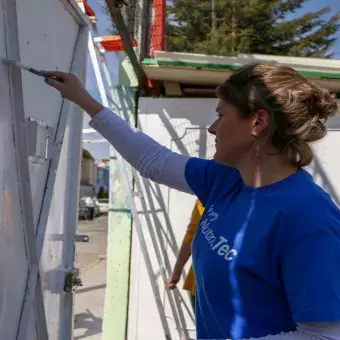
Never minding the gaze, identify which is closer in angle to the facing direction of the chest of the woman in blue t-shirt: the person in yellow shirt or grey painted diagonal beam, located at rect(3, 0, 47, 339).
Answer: the grey painted diagonal beam

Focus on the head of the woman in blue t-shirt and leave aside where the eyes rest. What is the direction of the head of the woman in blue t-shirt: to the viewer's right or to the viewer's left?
to the viewer's left

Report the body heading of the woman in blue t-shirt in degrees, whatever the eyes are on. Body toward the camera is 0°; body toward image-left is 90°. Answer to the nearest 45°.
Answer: approximately 45°

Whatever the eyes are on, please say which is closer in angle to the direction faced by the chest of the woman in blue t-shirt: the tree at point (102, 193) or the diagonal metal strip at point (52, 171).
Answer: the diagonal metal strip

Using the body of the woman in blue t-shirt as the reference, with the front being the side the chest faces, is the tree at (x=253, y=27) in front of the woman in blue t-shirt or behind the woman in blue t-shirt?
behind

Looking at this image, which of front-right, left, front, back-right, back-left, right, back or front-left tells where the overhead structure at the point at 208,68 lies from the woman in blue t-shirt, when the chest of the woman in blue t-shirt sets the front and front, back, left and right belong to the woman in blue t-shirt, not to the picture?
back-right

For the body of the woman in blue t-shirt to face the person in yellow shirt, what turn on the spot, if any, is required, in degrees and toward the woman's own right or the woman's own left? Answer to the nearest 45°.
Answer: approximately 135° to the woman's own right

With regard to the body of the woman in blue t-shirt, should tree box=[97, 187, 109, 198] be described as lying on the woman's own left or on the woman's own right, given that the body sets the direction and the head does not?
on the woman's own right

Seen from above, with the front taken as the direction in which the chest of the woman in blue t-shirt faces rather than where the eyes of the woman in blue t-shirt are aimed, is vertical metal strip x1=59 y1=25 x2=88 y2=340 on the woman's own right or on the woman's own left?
on the woman's own right

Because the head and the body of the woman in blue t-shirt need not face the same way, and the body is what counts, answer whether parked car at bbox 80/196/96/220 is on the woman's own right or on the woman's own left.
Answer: on the woman's own right

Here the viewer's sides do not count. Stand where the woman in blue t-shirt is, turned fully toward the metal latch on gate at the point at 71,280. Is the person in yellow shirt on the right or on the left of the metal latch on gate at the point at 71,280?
right
